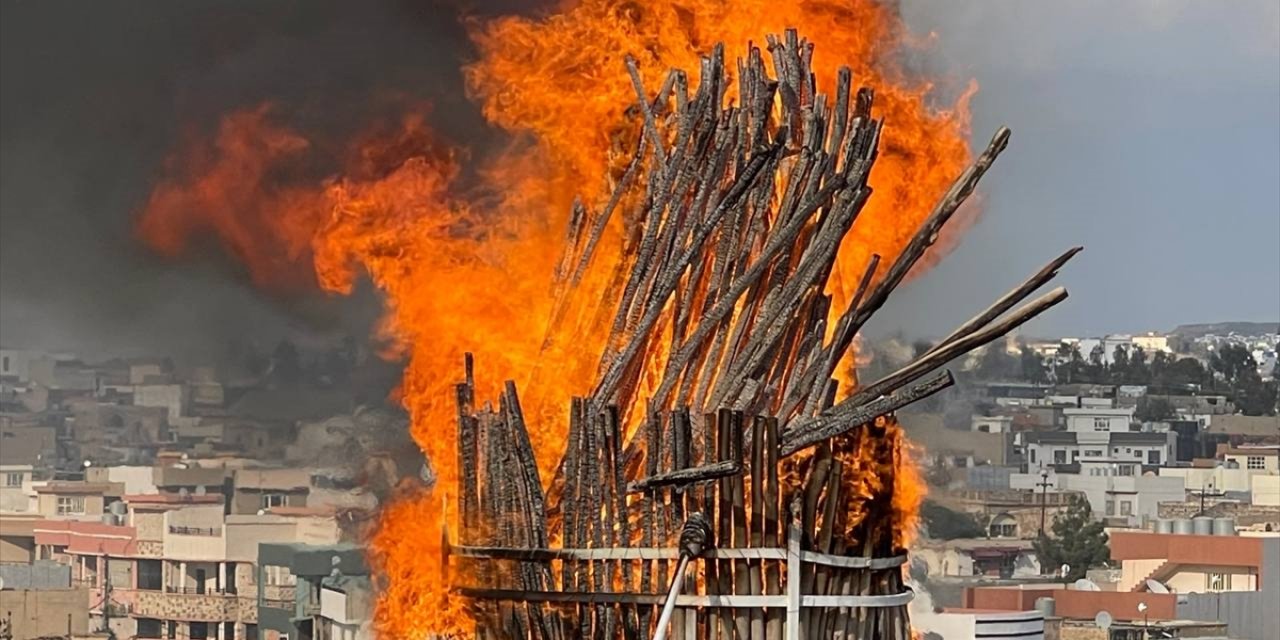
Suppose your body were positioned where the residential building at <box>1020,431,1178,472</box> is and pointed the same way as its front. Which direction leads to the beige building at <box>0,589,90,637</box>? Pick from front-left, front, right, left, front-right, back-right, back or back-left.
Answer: front-right

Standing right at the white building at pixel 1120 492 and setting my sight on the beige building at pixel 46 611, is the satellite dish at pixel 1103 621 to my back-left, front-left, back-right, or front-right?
front-left

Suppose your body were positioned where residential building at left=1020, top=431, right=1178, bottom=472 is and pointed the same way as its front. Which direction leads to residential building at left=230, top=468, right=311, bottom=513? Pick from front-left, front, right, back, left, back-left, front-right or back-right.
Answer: front-right

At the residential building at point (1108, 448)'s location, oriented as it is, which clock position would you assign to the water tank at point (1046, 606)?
The water tank is roughly at 12 o'clock from the residential building.

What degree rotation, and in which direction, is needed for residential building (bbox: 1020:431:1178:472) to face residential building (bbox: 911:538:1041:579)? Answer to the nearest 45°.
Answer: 0° — it already faces it

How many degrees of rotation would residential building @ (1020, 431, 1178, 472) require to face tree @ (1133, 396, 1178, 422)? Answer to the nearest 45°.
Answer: approximately 135° to its left

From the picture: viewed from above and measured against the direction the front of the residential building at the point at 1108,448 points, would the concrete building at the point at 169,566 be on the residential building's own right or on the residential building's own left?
on the residential building's own right

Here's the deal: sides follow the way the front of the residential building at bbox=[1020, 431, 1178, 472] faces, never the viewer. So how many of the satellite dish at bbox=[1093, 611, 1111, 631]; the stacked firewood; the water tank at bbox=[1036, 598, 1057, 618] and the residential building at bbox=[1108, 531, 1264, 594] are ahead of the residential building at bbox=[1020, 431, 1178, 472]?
4

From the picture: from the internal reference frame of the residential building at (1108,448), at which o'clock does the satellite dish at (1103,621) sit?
The satellite dish is roughly at 12 o'clock from the residential building.

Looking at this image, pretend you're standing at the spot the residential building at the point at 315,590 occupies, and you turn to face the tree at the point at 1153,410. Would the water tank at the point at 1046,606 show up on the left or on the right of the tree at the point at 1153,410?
right

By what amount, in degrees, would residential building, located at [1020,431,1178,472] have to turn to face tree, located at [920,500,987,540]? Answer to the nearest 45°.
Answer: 0° — it already faces it

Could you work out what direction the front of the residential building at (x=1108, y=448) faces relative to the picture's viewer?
facing the viewer
